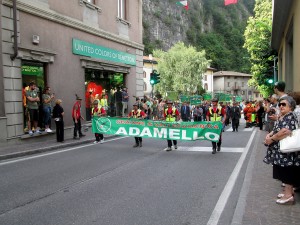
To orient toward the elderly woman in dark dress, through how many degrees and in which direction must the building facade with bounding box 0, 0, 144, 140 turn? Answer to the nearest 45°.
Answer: approximately 45° to its right

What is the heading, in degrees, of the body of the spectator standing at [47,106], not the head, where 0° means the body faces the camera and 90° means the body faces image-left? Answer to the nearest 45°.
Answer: approximately 315°

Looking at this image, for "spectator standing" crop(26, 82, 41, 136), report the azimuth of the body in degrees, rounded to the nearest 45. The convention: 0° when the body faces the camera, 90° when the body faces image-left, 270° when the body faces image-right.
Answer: approximately 315°

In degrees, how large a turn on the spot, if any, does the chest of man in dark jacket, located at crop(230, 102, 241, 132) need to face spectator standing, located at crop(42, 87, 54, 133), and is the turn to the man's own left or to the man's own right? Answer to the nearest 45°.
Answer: approximately 45° to the man's own right

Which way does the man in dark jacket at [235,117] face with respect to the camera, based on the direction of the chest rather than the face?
toward the camera

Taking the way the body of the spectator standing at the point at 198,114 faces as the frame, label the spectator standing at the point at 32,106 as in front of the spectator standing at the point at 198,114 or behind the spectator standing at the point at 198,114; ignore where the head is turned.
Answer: in front

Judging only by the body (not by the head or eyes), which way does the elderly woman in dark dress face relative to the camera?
to the viewer's left

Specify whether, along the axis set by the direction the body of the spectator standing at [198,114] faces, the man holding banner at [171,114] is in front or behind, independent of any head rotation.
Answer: in front

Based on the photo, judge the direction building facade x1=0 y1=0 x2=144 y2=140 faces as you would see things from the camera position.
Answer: facing the viewer and to the right of the viewer

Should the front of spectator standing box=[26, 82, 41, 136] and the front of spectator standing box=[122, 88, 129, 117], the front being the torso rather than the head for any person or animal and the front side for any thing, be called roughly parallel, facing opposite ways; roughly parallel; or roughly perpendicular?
roughly parallel

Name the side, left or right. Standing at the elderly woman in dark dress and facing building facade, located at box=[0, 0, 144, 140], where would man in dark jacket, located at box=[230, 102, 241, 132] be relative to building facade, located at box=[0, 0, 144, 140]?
right

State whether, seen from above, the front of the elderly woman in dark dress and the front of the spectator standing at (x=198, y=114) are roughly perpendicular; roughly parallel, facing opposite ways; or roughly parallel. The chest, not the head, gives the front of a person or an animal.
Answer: roughly perpendicular

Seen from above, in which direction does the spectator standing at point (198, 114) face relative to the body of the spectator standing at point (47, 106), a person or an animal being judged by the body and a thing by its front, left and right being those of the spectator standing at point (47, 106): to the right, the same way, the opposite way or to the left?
to the right

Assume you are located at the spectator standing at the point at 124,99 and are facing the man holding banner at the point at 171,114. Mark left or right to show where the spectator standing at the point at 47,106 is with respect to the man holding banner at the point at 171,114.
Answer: right

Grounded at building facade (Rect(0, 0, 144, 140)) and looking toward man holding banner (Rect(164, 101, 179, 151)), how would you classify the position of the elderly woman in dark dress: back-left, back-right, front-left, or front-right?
front-right
